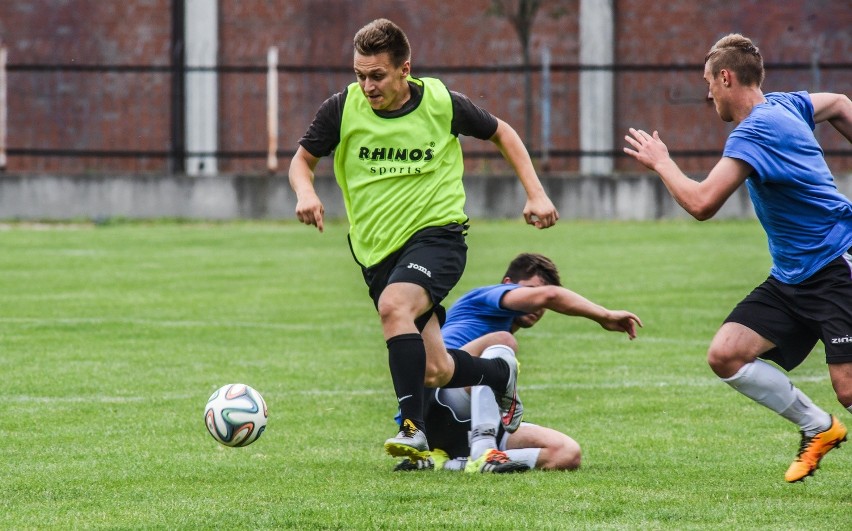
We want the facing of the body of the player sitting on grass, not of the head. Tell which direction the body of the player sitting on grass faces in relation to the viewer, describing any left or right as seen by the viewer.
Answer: facing to the right of the viewer

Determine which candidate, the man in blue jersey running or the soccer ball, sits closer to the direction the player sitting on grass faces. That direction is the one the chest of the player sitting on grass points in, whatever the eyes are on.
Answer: the man in blue jersey running

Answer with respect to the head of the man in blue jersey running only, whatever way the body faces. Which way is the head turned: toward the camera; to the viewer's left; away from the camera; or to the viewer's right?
to the viewer's left

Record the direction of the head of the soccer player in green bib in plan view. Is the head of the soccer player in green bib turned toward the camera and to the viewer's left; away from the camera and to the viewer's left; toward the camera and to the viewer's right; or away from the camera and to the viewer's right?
toward the camera and to the viewer's left

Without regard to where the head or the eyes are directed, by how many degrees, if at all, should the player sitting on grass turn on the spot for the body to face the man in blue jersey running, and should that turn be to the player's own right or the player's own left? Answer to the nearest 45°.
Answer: approximately 45° to the player's own right
